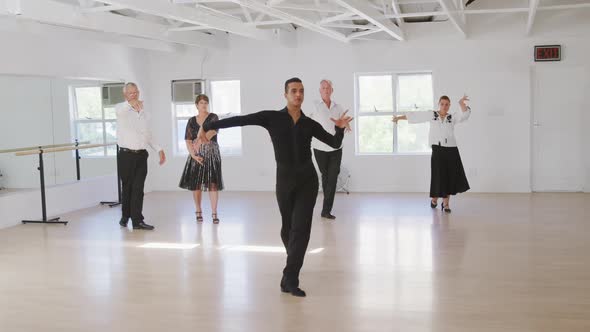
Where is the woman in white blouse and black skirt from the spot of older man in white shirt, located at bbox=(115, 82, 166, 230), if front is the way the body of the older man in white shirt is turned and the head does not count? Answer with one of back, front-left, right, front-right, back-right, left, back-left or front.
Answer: front-left

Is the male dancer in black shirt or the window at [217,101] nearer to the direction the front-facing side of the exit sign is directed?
the male dancer in black shirt

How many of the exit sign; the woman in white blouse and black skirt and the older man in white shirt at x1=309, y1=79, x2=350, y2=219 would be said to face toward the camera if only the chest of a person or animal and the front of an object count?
3

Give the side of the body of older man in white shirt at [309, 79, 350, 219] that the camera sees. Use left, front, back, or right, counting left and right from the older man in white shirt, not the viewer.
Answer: front

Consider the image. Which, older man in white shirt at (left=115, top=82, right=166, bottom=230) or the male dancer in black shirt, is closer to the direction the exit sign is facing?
the male dancer in black shirt

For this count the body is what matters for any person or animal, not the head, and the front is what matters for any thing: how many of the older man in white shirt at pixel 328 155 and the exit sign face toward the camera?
2

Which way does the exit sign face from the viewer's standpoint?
toward the camera

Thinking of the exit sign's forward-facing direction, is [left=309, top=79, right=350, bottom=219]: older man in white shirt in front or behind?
in front

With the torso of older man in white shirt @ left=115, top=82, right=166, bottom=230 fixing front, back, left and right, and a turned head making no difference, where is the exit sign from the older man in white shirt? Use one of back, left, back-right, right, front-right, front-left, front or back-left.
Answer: front-left

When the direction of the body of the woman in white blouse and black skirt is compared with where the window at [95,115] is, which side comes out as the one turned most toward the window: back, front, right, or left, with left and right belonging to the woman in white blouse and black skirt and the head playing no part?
right

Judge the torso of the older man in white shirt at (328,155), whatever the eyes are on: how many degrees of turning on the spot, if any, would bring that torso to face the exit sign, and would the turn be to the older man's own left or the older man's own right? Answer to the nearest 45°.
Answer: approximately 135° to the older man's own left

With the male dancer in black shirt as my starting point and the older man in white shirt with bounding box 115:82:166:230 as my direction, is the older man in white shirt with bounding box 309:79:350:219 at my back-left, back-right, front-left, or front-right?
front-right

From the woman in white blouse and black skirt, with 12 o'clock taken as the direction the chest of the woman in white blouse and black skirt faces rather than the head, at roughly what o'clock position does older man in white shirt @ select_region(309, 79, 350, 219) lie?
The older man in white shirt is roughly at 2 o'clock from the woman in white blouse and black skirt.
